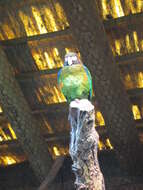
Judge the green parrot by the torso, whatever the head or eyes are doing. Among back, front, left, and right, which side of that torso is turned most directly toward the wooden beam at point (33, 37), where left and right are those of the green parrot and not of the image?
back

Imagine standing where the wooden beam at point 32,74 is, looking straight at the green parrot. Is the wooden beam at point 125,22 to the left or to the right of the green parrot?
left

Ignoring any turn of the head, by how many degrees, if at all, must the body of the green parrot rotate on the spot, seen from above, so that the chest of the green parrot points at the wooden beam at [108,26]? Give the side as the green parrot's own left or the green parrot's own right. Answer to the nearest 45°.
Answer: approximately 180°

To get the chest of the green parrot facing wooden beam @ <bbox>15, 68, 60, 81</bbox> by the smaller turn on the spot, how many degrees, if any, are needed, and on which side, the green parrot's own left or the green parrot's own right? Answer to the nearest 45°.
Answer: approximately 180°

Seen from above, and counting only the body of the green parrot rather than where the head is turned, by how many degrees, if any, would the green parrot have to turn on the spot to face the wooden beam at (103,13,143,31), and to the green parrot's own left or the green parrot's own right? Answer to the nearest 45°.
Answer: approximately 135° to the green parrot's own left

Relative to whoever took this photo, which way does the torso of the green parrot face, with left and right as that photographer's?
facing the viewer
